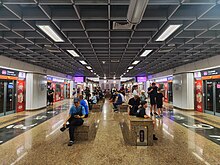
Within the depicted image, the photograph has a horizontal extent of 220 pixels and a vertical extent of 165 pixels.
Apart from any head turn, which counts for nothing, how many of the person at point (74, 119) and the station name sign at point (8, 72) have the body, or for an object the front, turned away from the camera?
0

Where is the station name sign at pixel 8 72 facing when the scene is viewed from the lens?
facing the viewer and to the right of the viewer

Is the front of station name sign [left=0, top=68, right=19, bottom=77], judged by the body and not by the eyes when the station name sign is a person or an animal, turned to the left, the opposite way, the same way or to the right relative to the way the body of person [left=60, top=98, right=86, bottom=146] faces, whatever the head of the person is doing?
to the left

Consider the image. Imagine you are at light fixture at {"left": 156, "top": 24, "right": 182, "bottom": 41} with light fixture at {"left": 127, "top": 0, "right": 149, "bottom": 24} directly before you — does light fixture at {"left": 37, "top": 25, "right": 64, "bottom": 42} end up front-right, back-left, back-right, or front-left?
front-right

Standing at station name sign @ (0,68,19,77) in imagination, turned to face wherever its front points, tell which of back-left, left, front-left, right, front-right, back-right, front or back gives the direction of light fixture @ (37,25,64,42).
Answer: front-right

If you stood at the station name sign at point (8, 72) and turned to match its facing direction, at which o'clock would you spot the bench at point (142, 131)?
The bench is roughly at 1 o'clock from the station name sign.

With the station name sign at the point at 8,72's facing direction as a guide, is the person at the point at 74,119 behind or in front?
in front

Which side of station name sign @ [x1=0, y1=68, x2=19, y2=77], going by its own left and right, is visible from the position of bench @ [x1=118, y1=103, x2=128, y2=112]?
front

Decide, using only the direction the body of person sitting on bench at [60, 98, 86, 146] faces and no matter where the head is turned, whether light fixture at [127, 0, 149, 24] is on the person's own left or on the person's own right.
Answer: on the person's own left

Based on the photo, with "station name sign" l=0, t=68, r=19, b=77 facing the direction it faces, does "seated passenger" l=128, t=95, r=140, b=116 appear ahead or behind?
ahead

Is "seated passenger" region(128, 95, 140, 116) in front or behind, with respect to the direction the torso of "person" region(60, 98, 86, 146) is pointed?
behind
